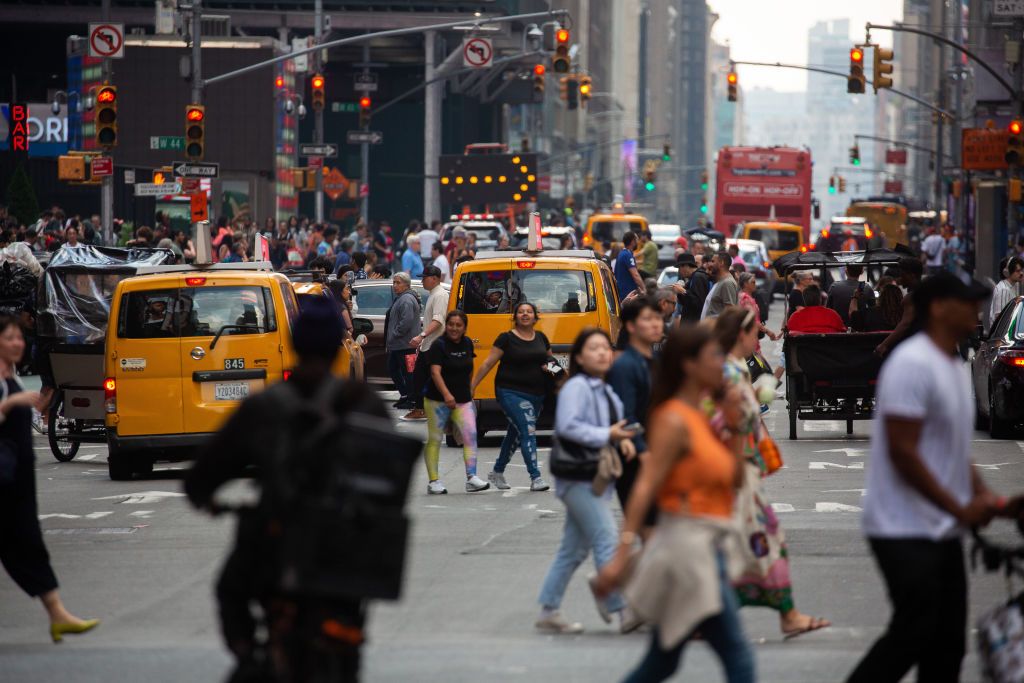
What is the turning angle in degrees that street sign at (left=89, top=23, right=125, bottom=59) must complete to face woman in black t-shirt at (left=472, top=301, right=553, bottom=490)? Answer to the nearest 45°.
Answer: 0° — it already faces them

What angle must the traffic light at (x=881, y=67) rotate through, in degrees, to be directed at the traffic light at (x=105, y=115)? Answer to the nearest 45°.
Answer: approximately 135° to its right

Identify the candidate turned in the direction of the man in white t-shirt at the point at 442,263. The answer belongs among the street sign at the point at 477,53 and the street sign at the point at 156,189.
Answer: the street sign at the point at 477,53

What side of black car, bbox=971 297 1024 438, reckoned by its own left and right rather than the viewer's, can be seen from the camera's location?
back

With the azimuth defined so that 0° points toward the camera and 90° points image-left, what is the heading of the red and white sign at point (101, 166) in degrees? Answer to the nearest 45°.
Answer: approximately 0°
